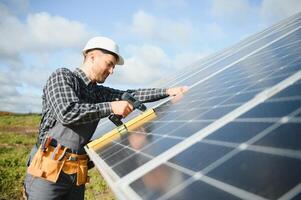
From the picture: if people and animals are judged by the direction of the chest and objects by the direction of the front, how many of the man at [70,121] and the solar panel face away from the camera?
0

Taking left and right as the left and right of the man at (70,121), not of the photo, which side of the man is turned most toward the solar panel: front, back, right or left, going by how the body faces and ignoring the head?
front

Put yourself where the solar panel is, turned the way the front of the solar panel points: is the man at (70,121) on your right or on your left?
on your right

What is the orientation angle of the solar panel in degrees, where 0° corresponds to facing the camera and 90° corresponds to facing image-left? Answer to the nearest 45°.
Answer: approximately 45°
